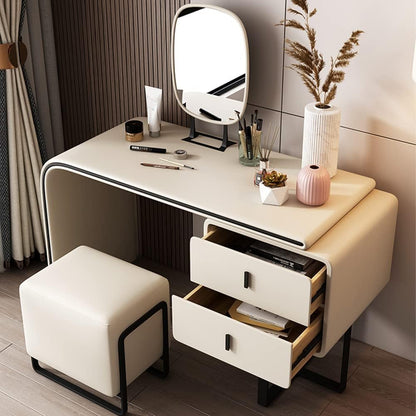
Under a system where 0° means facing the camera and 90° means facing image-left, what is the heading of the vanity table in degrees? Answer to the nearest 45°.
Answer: approximately 45°

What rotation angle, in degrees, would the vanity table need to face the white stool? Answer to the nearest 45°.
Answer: approximately 45° to its right

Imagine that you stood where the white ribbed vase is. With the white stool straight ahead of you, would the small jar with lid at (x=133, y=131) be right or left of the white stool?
right

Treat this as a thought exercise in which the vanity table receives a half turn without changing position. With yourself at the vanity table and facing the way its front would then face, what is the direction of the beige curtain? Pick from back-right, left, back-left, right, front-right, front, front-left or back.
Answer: left
